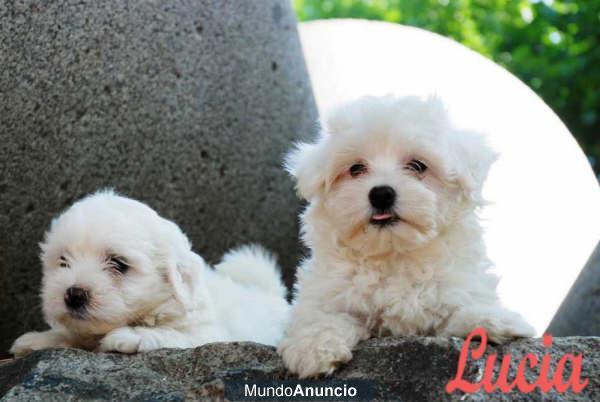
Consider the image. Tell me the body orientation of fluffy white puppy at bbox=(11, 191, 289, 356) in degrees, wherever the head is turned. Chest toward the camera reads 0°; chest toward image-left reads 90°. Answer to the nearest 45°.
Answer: approximately 45°

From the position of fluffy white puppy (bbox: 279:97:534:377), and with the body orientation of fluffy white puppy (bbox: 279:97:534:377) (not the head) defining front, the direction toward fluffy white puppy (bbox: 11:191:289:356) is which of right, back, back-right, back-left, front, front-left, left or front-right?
right

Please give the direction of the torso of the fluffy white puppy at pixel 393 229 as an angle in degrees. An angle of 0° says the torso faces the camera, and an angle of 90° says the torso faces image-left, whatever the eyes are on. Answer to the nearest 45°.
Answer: approximately 0°

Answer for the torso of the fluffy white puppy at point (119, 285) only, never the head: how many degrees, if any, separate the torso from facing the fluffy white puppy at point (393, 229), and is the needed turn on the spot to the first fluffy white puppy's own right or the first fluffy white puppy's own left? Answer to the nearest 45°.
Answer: approximately 90° to the first fluffy white puppy's own left

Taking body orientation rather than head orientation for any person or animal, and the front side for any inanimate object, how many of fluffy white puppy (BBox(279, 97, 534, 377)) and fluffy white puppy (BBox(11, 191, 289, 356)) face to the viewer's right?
0
